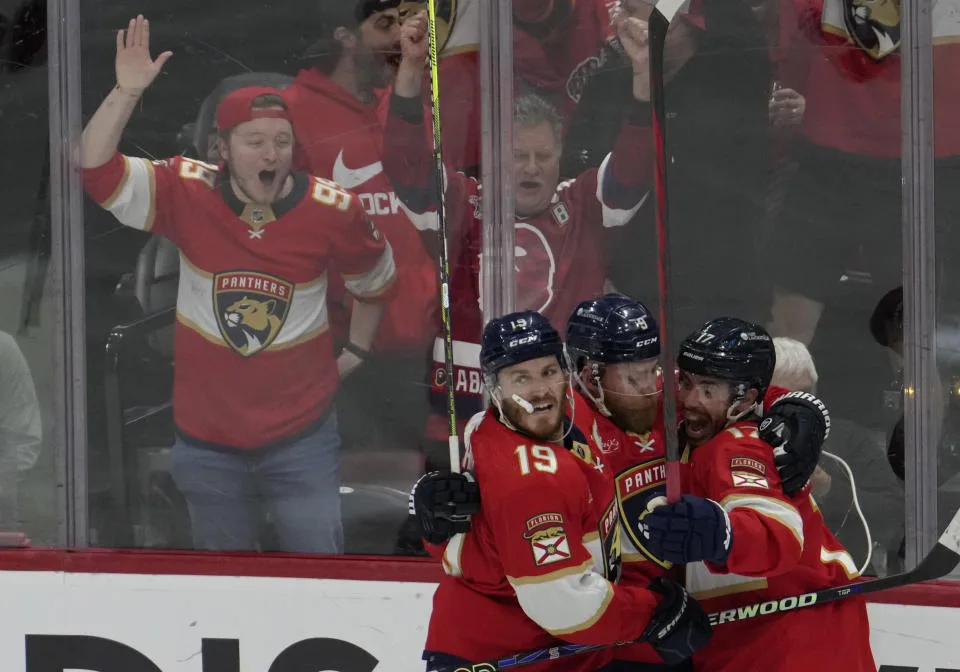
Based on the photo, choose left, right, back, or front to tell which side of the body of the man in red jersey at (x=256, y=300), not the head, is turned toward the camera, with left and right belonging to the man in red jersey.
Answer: front

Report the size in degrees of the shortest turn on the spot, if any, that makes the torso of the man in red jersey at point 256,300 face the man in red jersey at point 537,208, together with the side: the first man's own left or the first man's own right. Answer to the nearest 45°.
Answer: approximately 90° to the first man's own left

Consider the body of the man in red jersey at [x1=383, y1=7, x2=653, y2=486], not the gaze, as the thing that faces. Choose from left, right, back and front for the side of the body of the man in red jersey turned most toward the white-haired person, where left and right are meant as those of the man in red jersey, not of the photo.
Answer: left

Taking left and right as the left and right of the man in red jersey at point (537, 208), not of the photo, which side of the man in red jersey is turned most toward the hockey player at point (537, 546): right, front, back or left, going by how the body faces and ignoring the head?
front

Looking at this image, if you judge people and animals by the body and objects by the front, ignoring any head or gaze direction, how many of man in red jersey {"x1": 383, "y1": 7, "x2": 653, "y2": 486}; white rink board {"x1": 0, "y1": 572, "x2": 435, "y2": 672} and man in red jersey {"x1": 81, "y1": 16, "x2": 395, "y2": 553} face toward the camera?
3

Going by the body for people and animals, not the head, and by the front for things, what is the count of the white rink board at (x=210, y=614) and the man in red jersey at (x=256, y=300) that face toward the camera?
2

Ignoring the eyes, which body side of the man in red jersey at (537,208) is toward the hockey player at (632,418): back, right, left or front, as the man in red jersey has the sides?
front

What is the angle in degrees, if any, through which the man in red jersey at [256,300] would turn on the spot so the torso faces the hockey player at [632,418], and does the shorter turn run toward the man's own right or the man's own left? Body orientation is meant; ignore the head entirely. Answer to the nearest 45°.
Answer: approximately 45° to the man's own left

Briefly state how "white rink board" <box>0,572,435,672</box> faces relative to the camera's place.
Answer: facing the viewer

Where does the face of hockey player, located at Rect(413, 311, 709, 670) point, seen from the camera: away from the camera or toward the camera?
toward the camera

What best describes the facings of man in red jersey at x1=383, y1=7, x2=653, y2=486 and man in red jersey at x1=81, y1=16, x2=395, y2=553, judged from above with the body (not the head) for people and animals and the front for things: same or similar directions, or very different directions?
same or similar directions

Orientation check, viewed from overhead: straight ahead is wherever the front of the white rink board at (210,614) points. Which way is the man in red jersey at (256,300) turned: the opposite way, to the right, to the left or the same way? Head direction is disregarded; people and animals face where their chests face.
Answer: the same way
